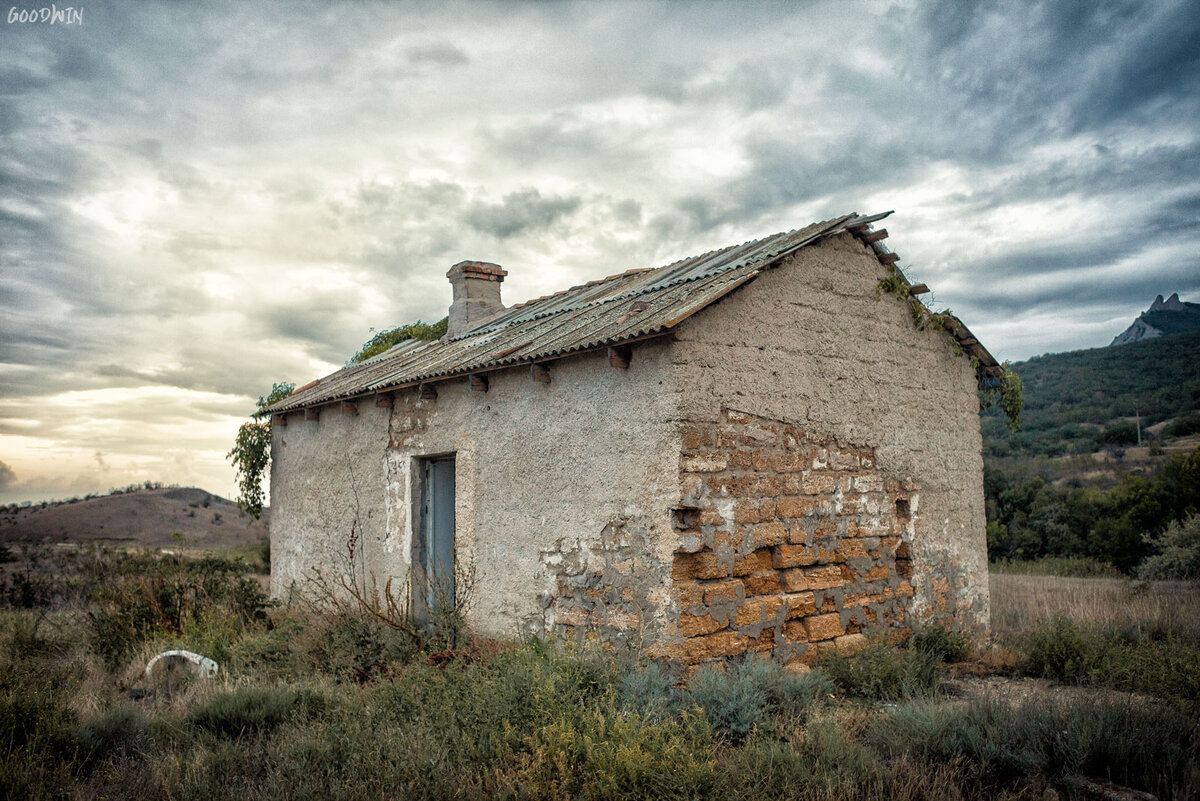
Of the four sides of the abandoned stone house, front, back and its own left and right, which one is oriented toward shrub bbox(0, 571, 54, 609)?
right

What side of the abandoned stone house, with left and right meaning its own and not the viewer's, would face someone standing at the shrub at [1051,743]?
left

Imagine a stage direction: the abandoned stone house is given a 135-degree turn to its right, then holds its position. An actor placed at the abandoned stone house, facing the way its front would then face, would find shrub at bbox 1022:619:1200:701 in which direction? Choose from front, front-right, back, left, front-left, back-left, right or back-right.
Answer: right

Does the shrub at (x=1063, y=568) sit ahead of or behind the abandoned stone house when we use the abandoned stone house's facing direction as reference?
behind

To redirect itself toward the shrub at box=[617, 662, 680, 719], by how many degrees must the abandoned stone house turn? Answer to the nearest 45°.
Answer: approximately 45° to its left

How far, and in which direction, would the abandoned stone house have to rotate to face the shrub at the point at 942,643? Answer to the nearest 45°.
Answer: approximately 135° to its left

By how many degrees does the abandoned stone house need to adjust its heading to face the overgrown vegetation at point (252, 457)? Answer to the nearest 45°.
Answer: approximately 90° to its right

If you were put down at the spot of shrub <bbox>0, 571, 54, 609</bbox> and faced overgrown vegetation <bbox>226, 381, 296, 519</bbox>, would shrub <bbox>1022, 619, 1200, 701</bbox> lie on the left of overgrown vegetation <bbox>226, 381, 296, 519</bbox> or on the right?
right

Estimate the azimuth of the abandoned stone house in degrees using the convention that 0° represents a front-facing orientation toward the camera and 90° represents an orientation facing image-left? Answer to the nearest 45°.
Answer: approximately 45°
